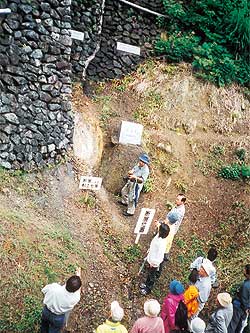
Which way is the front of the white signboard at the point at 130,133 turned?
toward the camera

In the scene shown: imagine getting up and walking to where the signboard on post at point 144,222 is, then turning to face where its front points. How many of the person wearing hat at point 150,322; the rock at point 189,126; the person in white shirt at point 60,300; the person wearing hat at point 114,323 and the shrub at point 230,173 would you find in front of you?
3

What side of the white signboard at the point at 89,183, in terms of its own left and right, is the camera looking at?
front

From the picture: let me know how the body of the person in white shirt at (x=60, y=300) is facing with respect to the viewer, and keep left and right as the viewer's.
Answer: facing away from the viewer and to the right of the viewer

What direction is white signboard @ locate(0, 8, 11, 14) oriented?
toward the camera

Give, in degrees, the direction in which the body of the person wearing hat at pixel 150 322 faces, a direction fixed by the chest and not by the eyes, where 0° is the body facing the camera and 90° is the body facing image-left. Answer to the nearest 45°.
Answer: approximately 180°

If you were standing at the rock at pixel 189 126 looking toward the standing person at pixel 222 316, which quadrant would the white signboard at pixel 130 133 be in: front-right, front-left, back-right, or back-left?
front-right

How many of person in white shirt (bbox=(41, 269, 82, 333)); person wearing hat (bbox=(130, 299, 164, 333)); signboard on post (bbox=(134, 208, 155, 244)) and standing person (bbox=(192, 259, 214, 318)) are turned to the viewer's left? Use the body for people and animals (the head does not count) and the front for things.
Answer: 1

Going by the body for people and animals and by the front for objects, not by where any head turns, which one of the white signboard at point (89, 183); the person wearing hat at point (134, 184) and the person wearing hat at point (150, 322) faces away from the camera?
the person wearing hat at point (150, 322)

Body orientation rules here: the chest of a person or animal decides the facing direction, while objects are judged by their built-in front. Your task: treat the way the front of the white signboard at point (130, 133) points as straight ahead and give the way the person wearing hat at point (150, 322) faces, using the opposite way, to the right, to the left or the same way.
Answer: the opposite way

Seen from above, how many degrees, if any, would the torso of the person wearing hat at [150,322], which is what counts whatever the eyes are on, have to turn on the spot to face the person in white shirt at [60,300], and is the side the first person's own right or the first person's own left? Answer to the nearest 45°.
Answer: approximately 90° to the first person's own left

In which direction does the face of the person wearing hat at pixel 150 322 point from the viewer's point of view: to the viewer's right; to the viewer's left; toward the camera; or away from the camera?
away from the camera

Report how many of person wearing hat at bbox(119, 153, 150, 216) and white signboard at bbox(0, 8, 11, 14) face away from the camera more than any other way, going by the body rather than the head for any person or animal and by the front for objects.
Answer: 0

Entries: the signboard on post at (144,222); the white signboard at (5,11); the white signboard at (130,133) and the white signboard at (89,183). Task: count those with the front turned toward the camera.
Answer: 4

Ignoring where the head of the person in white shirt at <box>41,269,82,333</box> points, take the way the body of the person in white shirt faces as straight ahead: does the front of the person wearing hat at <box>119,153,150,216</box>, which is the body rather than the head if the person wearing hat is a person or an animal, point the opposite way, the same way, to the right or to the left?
the opposite way

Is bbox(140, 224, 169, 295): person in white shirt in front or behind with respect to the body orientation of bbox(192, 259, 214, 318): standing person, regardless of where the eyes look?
in front

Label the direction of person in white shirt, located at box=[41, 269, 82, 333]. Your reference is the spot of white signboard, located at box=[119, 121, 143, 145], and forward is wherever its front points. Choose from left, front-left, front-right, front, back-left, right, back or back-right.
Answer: front

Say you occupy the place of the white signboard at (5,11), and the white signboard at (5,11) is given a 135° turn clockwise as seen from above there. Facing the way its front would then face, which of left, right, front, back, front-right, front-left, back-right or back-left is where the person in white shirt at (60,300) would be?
back-left

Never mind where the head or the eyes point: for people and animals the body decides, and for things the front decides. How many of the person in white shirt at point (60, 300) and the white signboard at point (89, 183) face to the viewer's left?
0
